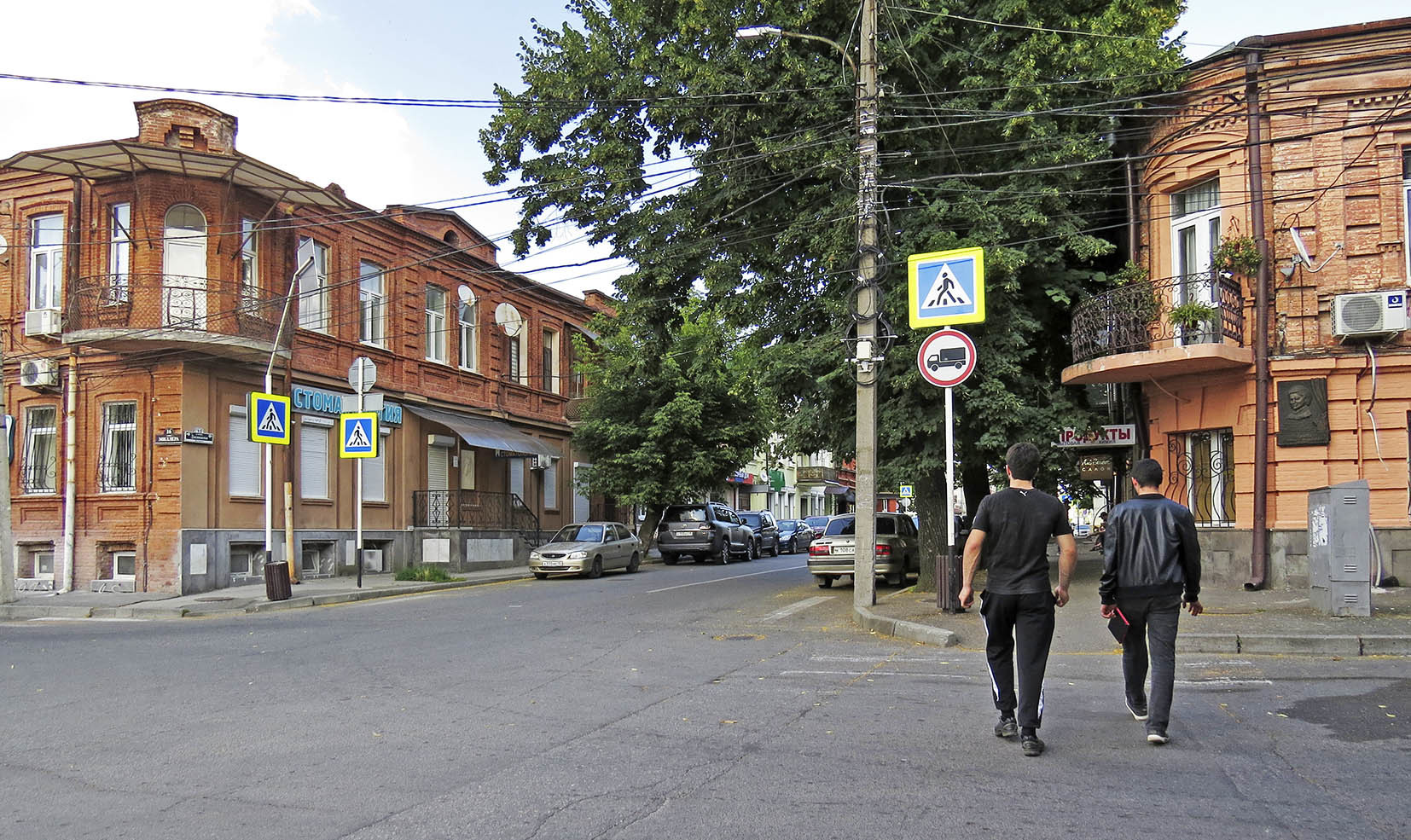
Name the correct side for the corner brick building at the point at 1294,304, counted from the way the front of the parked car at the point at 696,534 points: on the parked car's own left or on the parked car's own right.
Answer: on the parked car's own right

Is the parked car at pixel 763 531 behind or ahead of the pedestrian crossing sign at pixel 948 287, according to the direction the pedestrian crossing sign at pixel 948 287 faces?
behind

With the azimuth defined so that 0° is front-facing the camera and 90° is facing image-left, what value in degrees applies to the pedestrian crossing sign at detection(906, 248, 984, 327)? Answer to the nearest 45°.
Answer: approximately 0°

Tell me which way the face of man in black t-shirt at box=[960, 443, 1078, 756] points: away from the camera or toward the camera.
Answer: away from the camera

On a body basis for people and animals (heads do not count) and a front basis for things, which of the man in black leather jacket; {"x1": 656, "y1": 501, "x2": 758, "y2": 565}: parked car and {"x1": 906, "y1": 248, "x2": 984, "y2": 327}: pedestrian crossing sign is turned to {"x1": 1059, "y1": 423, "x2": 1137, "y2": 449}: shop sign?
the man in black leather jacket

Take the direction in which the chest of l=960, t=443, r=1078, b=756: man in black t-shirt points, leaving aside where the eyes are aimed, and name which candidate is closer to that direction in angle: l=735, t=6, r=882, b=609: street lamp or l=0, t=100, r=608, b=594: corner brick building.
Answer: the street lamp

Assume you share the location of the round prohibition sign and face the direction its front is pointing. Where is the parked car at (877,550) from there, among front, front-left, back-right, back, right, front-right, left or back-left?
back

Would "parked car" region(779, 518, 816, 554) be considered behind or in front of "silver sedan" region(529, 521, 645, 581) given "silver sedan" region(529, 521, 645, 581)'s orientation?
behind

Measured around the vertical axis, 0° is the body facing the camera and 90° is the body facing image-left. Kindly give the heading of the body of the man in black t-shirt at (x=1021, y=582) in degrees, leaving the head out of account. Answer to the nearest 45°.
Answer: approximately 180°

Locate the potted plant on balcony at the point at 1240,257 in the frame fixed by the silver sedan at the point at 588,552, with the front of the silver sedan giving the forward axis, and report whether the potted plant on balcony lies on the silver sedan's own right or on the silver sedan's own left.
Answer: on the silver sedan's own left

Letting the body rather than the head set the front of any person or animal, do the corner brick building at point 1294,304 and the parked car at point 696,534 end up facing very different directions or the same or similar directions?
very different directions

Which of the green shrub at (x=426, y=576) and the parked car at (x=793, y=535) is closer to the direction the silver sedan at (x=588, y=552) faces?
the green shrub
